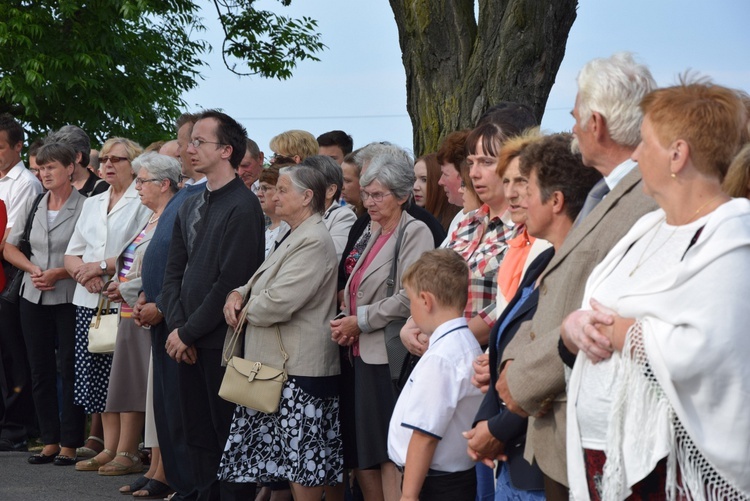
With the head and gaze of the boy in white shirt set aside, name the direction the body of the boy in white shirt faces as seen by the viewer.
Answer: to the viewer's left

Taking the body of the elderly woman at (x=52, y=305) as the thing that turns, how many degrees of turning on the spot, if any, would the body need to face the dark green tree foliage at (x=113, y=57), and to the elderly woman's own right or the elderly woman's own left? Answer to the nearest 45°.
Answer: approximately 135° to the elderly woman's own right

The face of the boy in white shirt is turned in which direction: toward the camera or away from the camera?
away from the camera

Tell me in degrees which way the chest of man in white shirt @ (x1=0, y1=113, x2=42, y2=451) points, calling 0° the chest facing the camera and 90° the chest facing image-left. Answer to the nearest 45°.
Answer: approximately 45°

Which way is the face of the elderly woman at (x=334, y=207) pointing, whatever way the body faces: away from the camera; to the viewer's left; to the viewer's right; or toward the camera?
to the viewer's left

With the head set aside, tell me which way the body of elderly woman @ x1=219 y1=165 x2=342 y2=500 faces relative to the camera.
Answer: to the viewer's left

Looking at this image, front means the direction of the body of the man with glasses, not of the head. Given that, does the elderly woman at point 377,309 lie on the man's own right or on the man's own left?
on the man's own left

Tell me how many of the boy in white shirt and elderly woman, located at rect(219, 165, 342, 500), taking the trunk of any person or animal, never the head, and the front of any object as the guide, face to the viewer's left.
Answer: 2

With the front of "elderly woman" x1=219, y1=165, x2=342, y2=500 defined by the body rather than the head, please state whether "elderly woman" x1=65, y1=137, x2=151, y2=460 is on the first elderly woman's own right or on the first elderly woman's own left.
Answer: on the first elderly woman's own right
